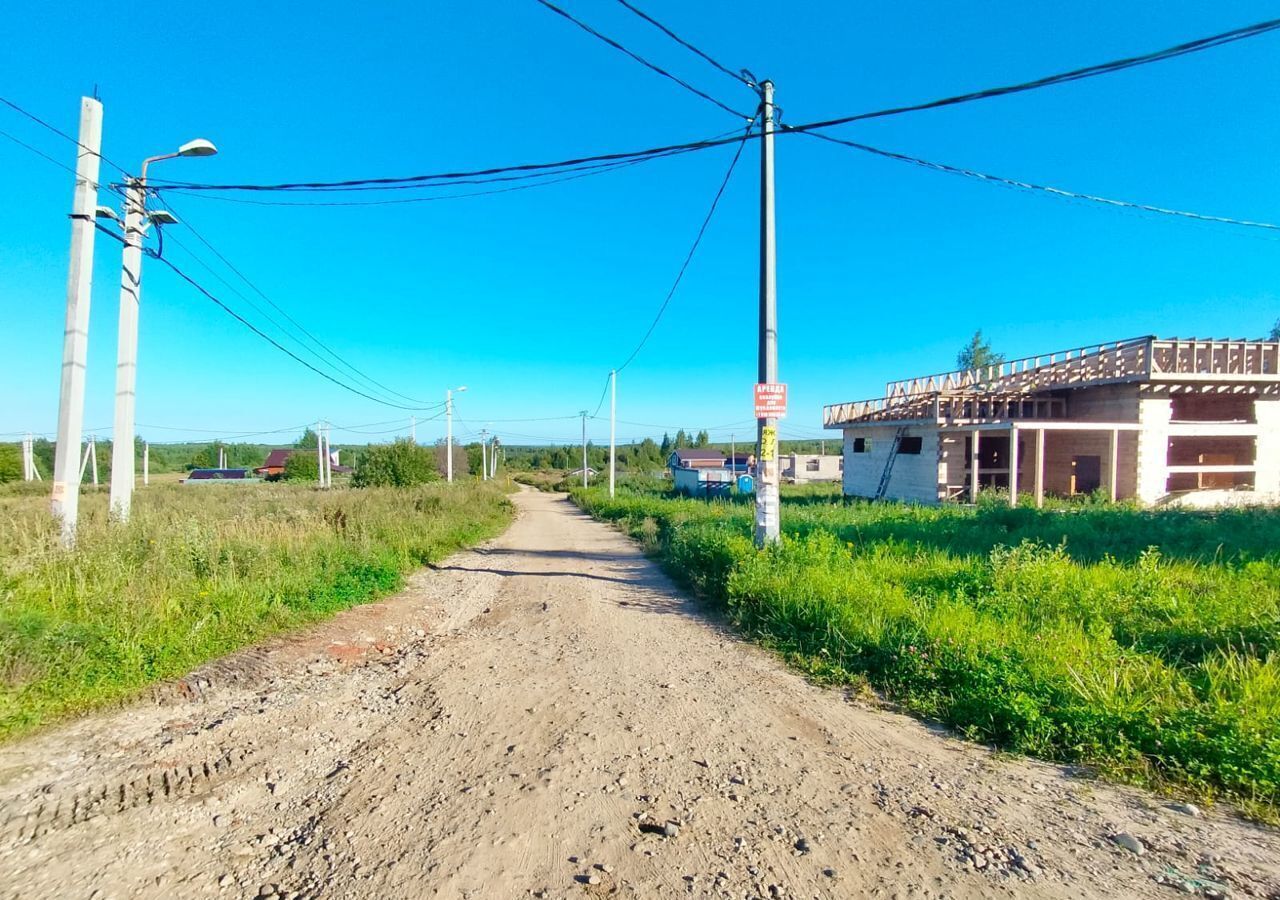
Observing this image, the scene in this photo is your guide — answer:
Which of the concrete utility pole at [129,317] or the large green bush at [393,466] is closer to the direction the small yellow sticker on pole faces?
the concrete utility pole

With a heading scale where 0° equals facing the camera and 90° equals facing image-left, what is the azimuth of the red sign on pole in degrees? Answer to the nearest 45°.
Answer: approximately 0°

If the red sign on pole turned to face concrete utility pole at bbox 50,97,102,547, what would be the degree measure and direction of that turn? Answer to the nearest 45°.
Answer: approximately 90° to its right

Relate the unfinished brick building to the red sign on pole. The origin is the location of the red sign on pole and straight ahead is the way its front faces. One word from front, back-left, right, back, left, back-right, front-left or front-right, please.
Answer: back-left

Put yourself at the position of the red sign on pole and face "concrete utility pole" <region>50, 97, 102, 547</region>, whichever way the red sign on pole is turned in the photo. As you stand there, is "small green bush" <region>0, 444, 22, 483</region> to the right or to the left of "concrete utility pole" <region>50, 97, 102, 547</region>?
right

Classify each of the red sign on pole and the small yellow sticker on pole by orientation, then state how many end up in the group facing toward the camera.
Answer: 2

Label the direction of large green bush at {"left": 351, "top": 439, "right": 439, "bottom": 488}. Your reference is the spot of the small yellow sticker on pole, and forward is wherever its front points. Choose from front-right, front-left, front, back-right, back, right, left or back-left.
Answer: back-right

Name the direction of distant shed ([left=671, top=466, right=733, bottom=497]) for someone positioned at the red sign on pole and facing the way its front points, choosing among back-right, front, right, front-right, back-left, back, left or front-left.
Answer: back

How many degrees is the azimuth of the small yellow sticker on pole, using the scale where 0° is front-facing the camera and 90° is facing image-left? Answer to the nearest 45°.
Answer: approximately 0°

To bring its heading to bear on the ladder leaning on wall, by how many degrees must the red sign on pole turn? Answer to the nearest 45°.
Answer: approximately 180°

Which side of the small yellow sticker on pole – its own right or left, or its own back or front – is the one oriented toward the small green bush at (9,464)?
right
